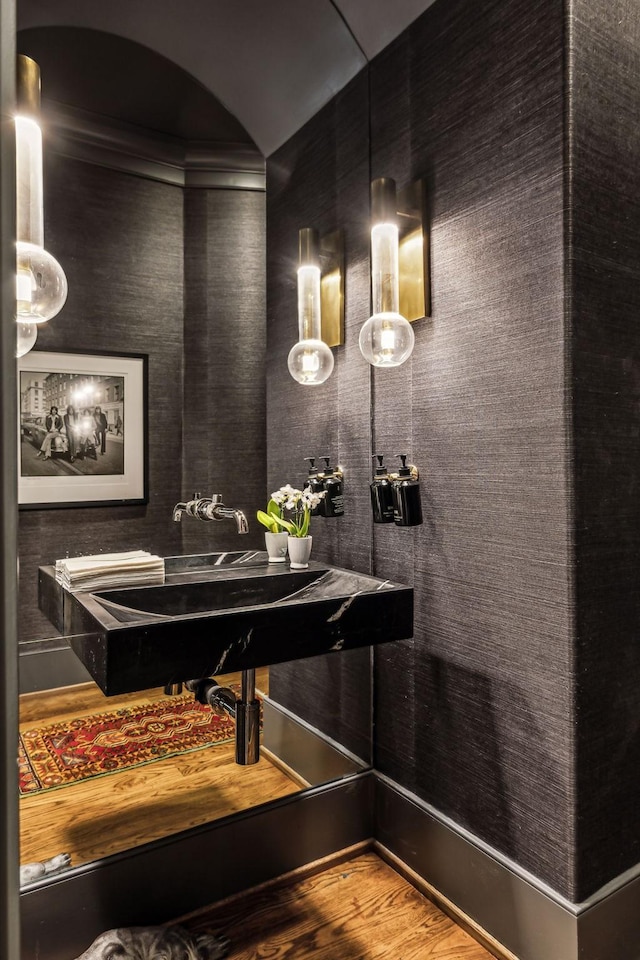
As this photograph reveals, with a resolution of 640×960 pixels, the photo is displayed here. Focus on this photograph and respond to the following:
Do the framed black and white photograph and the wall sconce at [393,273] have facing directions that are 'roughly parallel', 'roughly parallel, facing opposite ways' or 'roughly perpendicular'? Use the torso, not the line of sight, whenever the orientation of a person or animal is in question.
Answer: roughly perpendicular

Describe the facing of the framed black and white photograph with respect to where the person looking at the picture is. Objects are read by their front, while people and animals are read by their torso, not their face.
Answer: facing the viewer

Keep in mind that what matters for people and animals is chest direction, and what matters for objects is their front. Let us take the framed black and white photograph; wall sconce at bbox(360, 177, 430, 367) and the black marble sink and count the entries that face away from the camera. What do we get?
0

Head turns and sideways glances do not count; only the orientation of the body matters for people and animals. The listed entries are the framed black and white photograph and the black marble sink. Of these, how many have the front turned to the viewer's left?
0

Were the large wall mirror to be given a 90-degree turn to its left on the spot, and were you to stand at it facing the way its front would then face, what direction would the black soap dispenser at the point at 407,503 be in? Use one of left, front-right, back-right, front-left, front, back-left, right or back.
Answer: front-right

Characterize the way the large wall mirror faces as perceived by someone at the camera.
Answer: facing the viewer and to the right of the viewer

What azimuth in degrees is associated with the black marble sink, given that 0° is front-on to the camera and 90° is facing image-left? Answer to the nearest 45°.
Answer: approximately 315°

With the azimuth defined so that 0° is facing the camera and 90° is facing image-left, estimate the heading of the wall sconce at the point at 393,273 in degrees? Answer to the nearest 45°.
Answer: approximately 45°

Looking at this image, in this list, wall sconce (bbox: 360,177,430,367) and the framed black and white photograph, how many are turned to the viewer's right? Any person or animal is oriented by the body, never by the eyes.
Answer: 0

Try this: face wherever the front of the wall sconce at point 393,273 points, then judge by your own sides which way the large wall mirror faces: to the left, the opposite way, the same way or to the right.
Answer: to the left

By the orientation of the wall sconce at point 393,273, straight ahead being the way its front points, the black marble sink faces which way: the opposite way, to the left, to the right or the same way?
to the left
